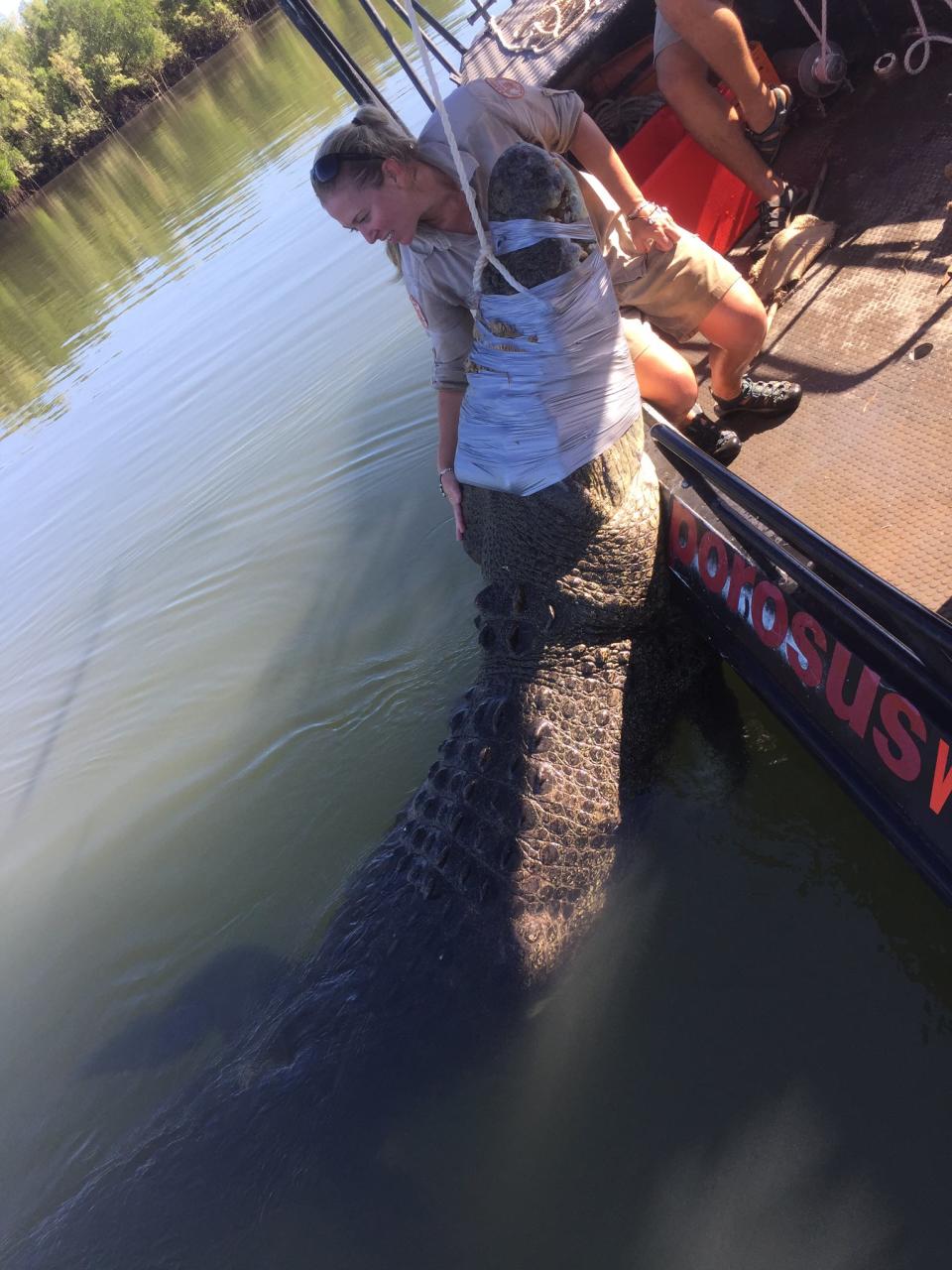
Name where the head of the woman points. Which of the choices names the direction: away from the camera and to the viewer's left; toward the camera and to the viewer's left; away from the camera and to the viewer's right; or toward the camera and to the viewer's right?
toward the camera and to the viewer's left

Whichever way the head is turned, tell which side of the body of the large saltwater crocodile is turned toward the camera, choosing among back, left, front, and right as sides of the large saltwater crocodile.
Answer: back
